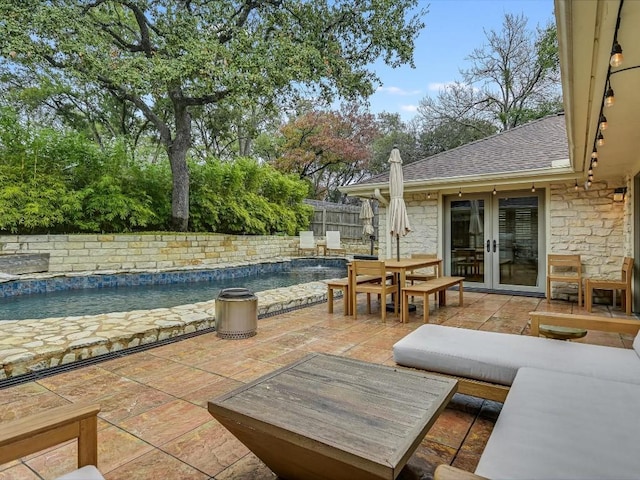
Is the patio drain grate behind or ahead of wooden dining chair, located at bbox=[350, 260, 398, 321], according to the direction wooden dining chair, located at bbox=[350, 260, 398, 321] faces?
behind

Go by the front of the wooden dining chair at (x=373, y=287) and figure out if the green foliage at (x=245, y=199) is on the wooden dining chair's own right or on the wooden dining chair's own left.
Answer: on the wooden dining chair's own left

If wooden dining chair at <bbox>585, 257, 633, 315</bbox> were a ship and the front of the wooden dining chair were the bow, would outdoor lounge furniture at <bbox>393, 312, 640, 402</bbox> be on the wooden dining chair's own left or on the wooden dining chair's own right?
on the wooden dining chair's own left

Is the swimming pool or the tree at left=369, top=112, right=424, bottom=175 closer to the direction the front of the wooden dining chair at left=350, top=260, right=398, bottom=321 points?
the tree

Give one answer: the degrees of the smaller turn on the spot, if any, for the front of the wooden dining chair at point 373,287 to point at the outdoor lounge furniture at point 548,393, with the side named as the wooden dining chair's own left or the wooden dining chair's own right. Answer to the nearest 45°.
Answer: approximately 135° to the wooden dining chair's own right

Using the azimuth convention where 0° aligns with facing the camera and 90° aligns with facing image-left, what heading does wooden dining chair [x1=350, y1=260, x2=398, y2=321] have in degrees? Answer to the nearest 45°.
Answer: approximately 225°

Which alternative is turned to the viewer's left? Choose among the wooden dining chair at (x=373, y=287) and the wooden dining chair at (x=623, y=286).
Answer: the wooden dining chair at (x=623, y=286)

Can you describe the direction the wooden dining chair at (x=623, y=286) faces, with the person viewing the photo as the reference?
facing to the left of the viewer
